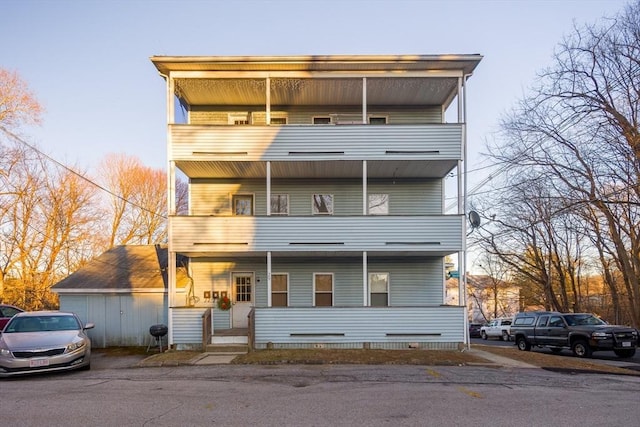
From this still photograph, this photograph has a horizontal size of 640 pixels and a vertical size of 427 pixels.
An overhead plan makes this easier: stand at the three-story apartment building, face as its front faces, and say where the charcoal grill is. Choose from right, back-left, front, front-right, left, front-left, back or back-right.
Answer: right

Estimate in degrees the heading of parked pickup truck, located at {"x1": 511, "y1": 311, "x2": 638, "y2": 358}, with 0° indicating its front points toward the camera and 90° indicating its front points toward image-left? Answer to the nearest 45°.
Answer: approximately 315°

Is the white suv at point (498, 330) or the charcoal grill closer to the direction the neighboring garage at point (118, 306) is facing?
the charcoal grill

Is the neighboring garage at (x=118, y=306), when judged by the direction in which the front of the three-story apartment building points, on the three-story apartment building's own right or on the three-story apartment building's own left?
on the three-story apartment building's own right

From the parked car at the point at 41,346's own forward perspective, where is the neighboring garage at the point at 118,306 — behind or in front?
behind

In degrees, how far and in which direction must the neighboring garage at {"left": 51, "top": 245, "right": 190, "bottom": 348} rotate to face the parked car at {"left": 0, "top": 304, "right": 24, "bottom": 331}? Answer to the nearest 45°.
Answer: approximately 90° to its right

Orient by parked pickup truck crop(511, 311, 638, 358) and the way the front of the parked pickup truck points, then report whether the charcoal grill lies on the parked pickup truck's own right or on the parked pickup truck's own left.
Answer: on the parked pickup truck's own right
